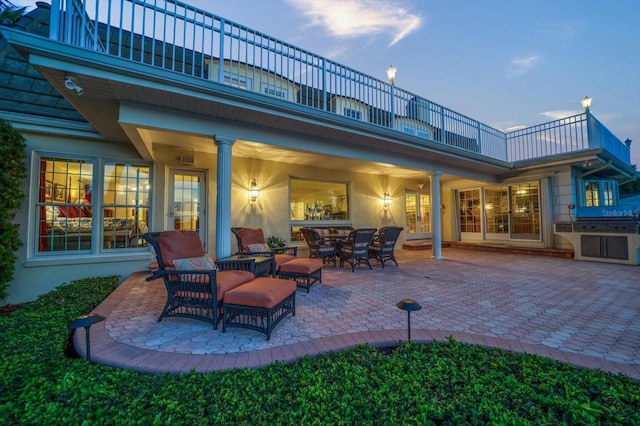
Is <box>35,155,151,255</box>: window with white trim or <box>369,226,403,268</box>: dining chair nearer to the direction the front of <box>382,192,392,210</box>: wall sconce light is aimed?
the dining chair

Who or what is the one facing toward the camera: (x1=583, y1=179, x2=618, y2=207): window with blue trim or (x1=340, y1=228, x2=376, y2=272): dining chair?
the window with blue trim

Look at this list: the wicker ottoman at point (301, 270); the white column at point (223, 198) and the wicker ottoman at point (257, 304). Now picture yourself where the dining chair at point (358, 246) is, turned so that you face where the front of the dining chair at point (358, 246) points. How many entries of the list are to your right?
0

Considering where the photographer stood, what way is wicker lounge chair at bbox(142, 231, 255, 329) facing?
facing the viewer and to the right of the viewer

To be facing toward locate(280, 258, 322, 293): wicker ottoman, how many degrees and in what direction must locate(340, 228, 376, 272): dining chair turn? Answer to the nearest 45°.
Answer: approximately 90° to its left

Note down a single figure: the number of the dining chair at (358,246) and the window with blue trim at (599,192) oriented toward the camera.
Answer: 1

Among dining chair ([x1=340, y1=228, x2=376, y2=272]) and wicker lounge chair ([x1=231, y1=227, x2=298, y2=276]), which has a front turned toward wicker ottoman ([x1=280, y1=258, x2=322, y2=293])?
the wicker lounge chair

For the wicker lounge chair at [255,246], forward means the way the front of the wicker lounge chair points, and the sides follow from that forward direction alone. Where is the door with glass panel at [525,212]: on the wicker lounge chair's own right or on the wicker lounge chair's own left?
on the wicker lounge chair's own left

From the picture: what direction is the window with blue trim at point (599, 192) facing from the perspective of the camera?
toward the camera

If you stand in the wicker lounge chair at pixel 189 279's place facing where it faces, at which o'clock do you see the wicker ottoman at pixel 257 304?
The wicker ottoman is roughly at 12 o'clock from the wicker lounge chair.

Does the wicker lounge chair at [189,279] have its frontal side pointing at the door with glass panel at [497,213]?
no

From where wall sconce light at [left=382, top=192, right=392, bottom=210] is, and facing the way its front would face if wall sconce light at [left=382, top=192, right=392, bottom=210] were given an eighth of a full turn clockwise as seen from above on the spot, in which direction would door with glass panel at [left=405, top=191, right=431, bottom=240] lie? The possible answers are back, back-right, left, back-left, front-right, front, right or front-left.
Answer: back-left

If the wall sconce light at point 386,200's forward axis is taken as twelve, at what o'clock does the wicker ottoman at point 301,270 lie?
The wicker ottoman is roughly at 2 o'clock from the wall sconce light.

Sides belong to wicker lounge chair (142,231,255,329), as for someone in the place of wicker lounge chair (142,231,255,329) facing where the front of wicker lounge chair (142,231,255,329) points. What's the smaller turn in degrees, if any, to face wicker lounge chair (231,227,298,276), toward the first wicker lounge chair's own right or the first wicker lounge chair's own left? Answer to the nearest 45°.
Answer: approximately 90° to the first wicker lounge chair's own left

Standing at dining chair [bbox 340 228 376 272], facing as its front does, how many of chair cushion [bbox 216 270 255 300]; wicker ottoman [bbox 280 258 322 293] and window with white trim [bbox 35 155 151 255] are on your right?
0

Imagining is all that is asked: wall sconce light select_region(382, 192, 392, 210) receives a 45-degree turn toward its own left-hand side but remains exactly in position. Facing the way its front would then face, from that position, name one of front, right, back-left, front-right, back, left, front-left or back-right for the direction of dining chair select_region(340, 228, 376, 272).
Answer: right
